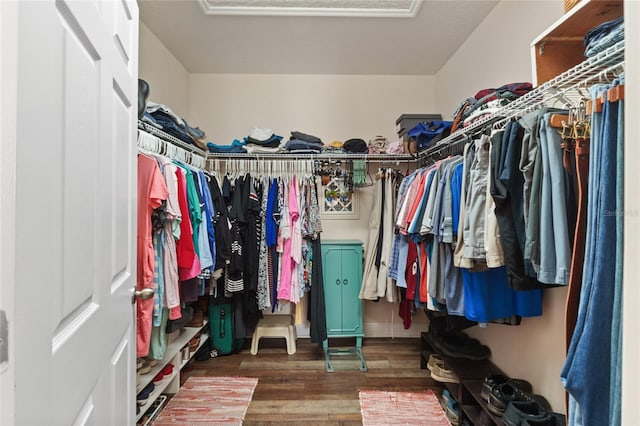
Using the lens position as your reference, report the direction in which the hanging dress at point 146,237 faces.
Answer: facing the viewer

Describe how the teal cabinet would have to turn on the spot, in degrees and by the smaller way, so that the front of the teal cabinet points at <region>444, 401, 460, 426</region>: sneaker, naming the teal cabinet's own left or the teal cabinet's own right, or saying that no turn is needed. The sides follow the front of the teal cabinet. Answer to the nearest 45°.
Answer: approximately 45° to the teal cabinet's own left

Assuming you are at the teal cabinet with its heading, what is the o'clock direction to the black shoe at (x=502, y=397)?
The black shoe is roughly at 11 o'clock from the teal cabinet.

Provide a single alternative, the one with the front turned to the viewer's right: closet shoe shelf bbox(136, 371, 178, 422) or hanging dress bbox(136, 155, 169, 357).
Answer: the closet shoe shelf

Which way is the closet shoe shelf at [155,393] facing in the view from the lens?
facing to the right of the viewer

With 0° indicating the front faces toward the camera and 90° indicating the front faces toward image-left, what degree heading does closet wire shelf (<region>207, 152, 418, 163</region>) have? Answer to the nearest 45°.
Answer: approximately 0°

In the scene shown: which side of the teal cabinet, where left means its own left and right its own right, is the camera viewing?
front
